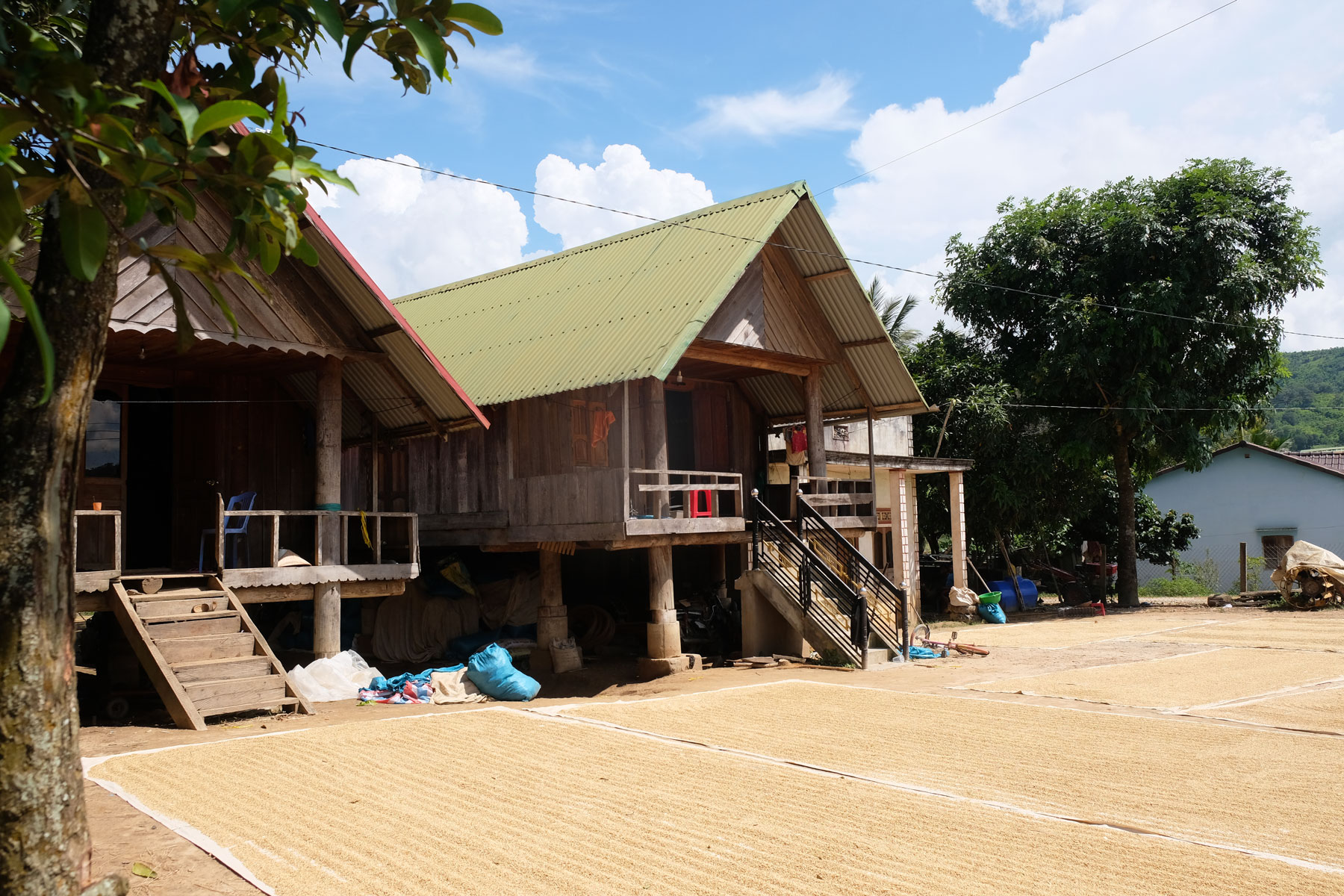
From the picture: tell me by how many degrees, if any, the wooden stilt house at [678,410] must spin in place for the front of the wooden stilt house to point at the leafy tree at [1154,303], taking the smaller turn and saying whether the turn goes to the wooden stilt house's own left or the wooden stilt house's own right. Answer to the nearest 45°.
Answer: approximately 90° to the wooden stilt house's own left

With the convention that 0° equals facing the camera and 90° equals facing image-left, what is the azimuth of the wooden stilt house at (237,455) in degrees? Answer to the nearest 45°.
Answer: approximately 315°

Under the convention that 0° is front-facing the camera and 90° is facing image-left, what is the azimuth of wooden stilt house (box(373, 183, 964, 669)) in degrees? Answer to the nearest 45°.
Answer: approximately 315°

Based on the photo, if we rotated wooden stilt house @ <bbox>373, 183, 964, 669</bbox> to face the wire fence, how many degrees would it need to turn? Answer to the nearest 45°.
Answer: approximately 90° to its left

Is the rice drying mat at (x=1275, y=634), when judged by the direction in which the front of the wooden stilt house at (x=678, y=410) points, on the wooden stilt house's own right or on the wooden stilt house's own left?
on the wooden stilt house's own left

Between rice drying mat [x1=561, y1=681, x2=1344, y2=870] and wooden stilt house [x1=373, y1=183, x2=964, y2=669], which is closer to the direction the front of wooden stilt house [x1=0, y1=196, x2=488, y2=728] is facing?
the rice drying mat

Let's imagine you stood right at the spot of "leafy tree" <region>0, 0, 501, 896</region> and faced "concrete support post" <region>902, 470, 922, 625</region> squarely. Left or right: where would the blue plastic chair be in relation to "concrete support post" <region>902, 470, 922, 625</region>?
left

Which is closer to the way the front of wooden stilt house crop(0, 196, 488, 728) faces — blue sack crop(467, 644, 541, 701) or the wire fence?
the blue sack

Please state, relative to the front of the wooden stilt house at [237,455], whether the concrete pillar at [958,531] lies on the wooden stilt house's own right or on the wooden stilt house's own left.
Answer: on the wooden stilt house's own left

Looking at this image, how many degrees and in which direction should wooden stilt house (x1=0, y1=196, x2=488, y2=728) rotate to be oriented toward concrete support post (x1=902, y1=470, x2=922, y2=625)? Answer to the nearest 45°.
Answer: approximately 90° to its left

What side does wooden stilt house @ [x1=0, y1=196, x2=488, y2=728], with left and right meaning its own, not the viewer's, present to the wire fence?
left
